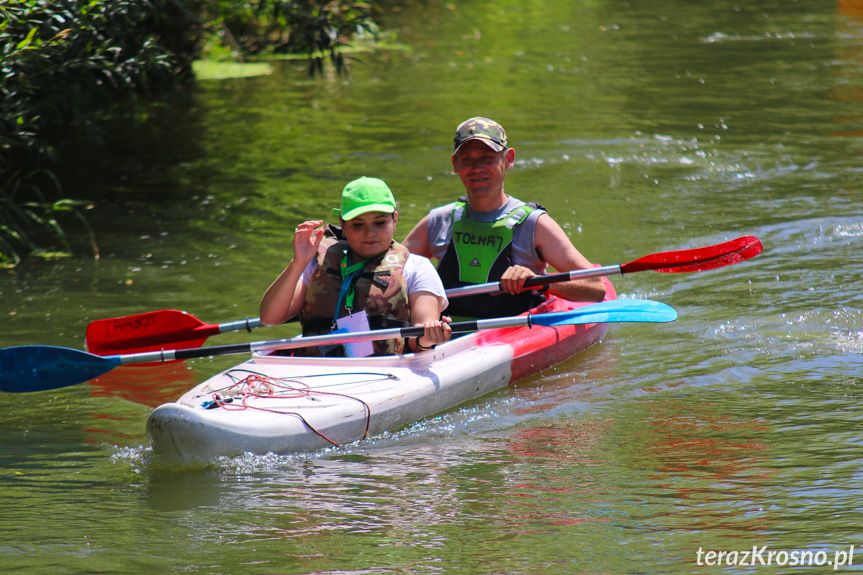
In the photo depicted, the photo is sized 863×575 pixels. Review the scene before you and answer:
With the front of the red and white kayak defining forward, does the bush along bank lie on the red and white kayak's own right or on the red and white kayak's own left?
on the red and white kayak's own right

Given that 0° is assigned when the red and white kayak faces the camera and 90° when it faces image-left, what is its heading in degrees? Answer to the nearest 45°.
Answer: approximately 45°
